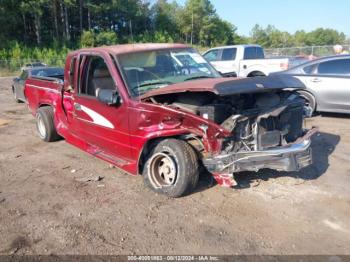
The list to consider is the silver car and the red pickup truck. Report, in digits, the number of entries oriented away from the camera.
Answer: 0

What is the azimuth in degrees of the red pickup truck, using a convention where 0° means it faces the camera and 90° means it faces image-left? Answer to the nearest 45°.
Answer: approximately 315°

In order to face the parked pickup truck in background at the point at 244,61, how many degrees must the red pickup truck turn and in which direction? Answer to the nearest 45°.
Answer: approximately 135° to its left

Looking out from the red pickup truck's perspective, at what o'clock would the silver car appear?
The silver car is roughly at 9 o'clock from the red pickup truck.
